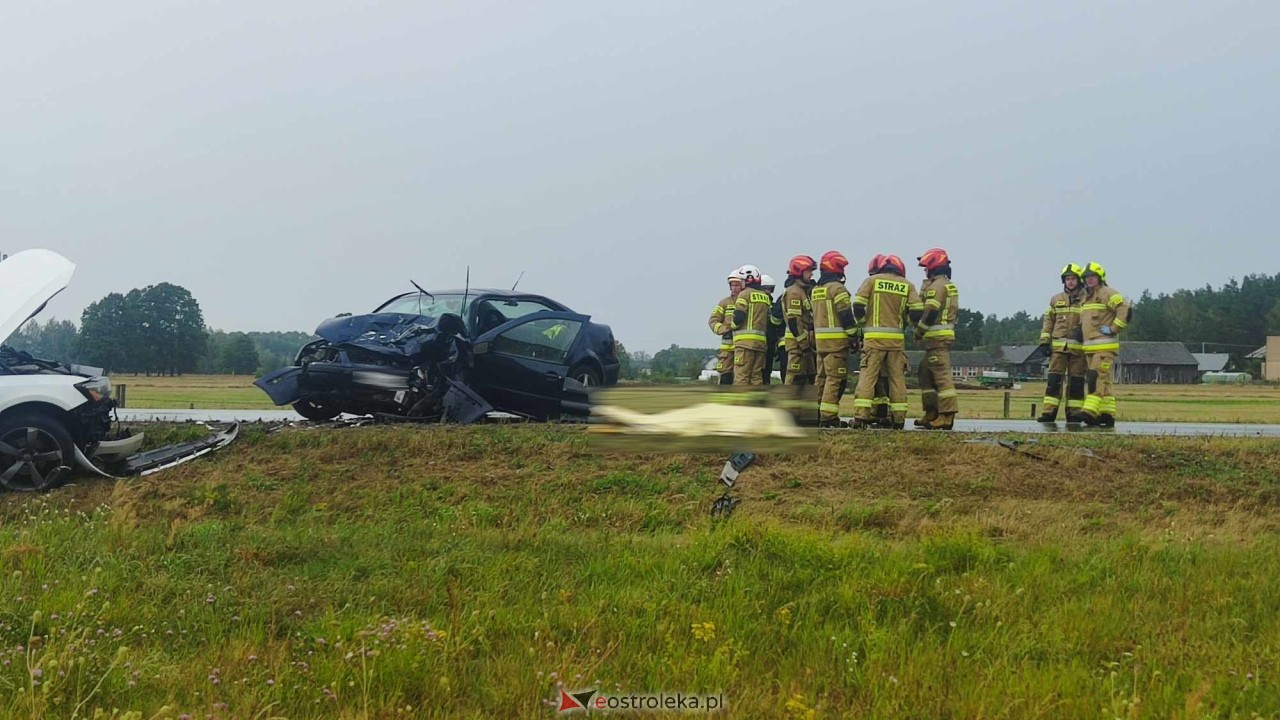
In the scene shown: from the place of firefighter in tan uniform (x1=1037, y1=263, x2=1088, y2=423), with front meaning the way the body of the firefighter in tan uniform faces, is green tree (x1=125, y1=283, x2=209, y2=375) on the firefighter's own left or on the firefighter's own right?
on the firefighter's own right

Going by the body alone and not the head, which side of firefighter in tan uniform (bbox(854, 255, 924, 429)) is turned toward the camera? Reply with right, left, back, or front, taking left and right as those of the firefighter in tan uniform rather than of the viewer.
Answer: back

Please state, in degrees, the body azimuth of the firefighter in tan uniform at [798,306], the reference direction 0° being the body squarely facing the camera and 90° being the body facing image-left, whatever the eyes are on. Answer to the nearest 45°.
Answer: approximately 270°

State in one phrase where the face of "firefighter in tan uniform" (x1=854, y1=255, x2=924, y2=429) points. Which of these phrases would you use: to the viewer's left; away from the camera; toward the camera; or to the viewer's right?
away from the camera

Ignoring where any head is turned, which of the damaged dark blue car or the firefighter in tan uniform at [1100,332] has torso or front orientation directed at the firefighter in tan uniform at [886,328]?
the firefighter in tan uniform at [1100,332]

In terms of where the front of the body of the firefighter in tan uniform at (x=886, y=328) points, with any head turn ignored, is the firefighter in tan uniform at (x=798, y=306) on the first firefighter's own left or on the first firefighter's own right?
on the first firefighter's own left

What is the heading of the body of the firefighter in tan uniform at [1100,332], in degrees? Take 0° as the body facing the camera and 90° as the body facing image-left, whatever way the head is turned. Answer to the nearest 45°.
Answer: approximately 45°

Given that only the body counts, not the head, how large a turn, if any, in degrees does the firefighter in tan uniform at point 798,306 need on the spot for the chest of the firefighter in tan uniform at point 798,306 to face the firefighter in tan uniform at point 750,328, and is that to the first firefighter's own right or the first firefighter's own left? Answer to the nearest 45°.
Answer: approximately 180°

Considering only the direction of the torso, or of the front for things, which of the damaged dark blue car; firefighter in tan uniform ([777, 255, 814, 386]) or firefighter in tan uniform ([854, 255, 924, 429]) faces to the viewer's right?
firefighter in tan uniform ([777, 255, 814, 386])
